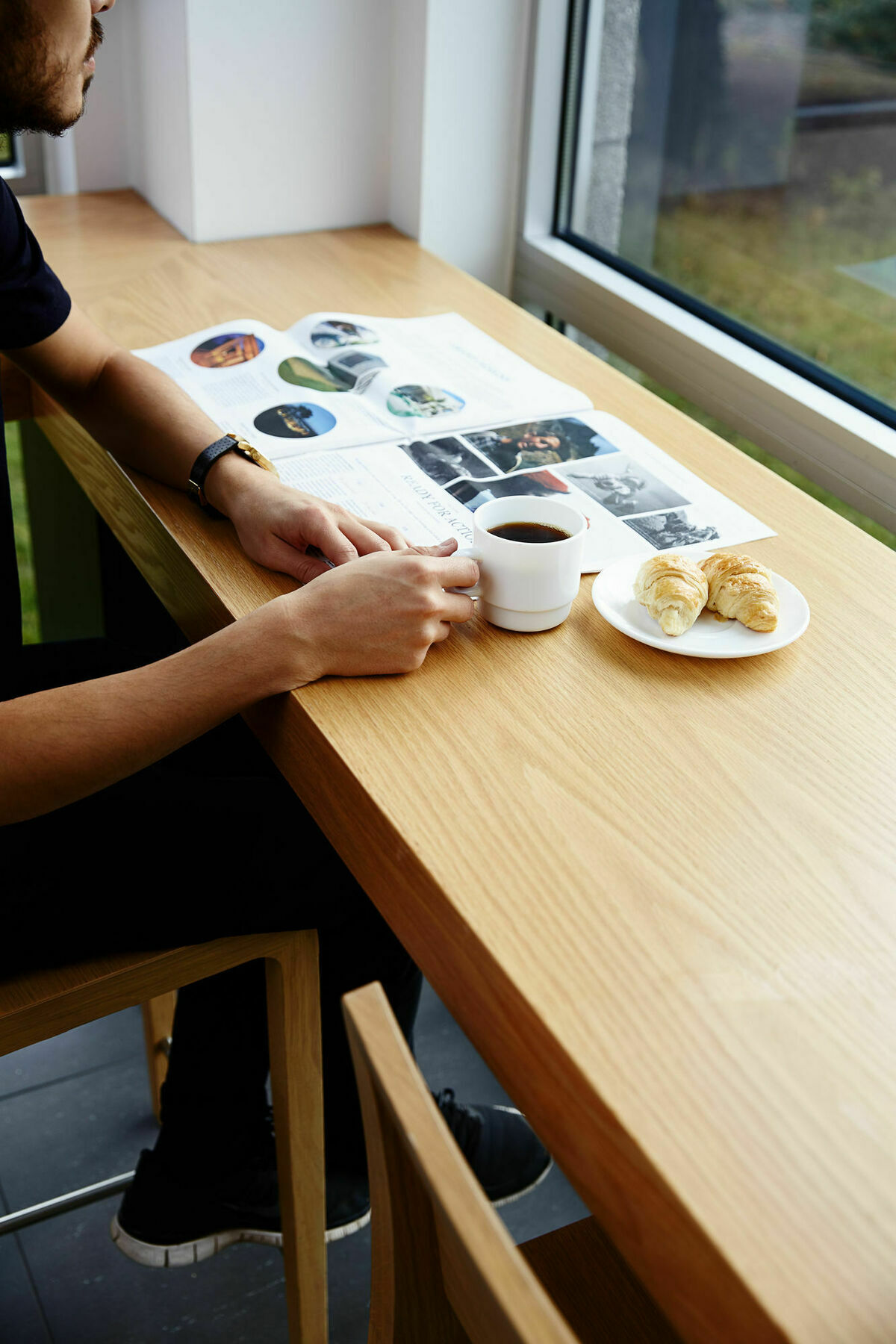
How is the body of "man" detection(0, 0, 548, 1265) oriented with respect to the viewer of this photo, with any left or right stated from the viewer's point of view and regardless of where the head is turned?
facing to the right of the viewer

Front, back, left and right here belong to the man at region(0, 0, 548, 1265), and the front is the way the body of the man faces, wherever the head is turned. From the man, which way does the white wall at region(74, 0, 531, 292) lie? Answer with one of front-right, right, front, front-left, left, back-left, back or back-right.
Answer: left

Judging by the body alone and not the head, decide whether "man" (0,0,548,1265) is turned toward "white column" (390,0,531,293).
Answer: no
